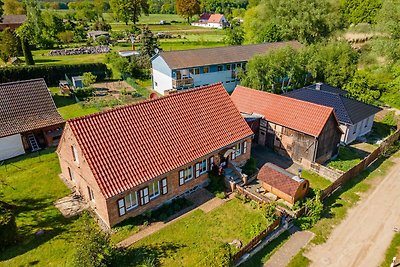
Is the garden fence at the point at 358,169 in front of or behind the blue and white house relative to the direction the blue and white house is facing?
in front

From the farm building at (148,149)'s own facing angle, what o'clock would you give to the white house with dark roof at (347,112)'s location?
the white house with dark roof at (347,112) is roughly at 10 o'clock from the farm building at (148,149).

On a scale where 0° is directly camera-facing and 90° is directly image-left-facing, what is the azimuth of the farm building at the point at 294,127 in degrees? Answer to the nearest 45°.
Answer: approximately 45°

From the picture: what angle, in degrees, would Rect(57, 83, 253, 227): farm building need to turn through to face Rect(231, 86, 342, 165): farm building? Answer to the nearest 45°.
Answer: approximately 45° to its left

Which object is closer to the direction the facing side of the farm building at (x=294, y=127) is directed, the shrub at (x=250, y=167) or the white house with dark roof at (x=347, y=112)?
the shrub

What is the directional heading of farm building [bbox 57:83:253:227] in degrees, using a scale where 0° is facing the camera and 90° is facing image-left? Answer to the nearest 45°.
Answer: approximately 315°

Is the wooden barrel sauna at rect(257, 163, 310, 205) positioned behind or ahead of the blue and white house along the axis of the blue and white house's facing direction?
ahead
